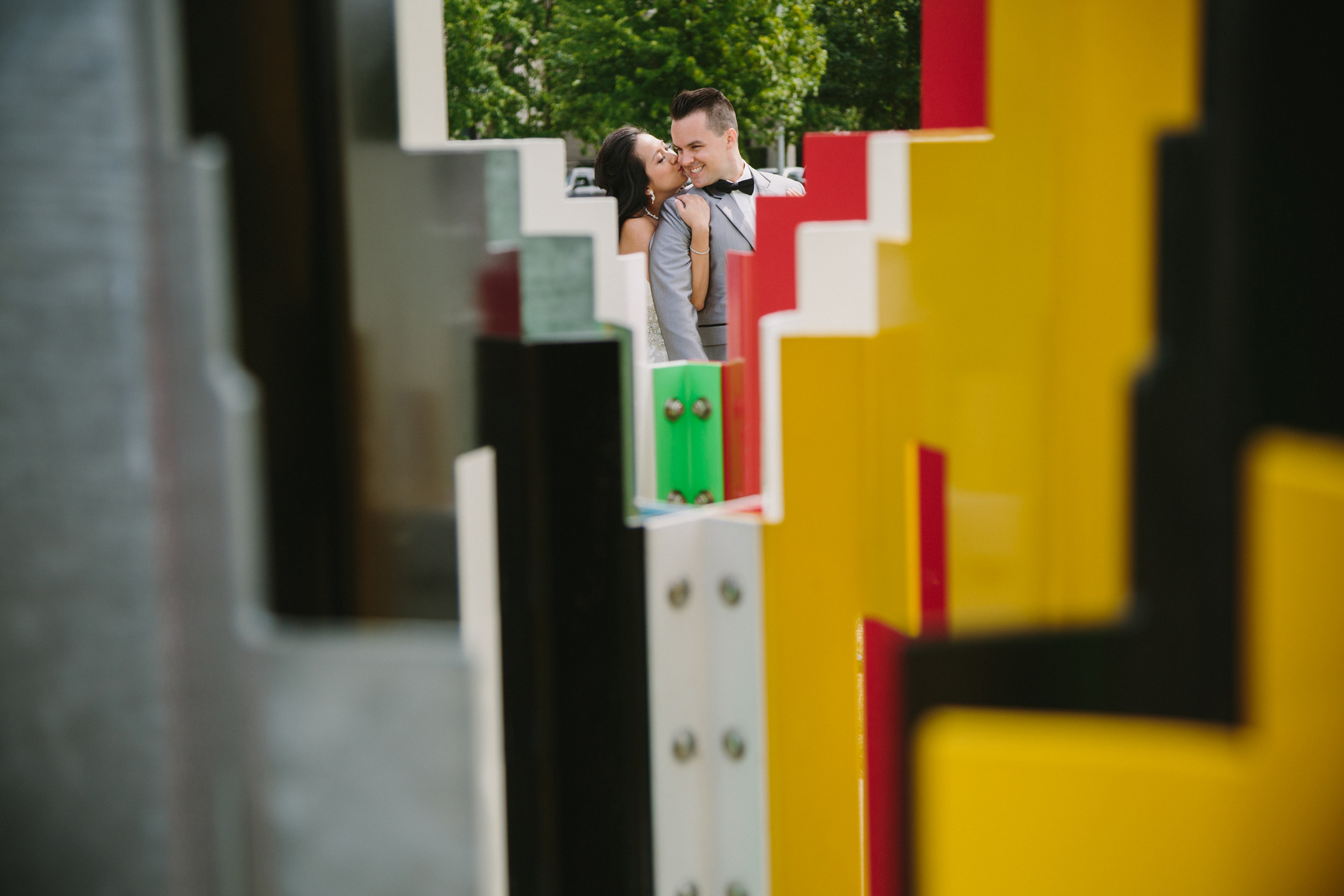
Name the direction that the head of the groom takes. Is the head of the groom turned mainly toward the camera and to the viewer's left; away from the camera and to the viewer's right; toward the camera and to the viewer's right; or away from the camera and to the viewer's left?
toward the camera and to the viewer's left

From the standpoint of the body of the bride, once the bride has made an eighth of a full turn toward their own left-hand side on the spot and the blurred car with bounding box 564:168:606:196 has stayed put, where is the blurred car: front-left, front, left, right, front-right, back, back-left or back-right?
front-left

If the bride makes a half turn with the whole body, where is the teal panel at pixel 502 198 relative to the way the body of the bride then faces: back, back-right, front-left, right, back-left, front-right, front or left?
left

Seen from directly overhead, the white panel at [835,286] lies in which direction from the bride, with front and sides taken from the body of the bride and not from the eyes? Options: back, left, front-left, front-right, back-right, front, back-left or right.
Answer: right

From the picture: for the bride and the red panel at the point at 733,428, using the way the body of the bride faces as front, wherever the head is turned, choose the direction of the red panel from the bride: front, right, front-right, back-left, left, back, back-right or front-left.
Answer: right

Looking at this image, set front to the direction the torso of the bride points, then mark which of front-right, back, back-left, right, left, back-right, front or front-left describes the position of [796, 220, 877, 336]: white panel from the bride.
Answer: right

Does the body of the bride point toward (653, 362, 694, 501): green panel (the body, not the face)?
no

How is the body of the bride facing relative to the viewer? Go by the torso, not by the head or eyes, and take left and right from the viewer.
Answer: facing to the right of the viewer

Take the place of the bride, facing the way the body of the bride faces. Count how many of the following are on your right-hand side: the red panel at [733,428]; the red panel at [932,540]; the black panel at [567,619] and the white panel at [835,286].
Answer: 4

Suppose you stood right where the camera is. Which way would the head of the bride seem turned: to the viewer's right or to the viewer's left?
to the viewer's right

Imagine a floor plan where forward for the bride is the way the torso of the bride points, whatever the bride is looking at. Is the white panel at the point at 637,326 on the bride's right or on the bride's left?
on the bride's right

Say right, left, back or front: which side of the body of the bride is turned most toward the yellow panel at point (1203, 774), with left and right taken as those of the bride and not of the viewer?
right

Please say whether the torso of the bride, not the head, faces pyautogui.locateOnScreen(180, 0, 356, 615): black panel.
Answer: no

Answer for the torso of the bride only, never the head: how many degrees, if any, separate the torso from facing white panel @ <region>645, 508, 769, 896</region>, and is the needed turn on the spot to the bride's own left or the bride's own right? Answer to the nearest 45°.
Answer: approximately 90° to the bride's own right

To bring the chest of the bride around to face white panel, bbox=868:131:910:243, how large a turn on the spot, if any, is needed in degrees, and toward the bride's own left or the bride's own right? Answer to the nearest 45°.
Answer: approximately 90° to the bride's own right

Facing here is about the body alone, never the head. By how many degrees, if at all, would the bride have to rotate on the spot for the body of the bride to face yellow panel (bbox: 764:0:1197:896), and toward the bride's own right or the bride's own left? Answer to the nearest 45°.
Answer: approximately 90° to the bride's own right

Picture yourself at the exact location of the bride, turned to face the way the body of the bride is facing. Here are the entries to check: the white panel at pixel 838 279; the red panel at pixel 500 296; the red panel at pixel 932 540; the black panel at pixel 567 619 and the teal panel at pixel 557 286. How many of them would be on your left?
0

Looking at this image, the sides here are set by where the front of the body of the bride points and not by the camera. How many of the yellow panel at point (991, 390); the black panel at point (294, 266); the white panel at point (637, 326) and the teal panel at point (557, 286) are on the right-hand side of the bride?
4

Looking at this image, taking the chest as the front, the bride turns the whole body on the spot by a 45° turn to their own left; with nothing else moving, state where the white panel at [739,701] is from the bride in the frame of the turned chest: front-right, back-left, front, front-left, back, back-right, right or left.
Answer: back-right

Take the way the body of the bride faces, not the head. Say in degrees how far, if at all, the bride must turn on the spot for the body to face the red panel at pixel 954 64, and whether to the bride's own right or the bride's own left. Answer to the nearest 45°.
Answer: approximately 90° to the bride's own right
